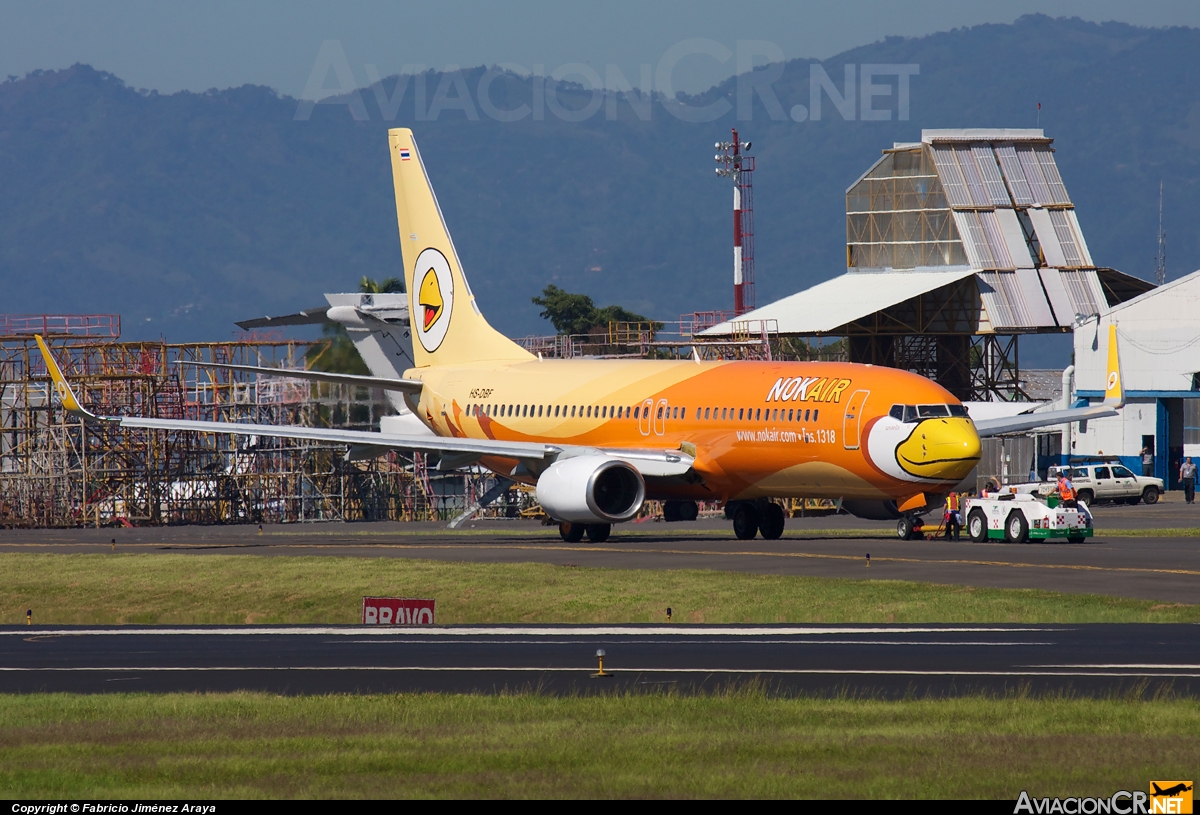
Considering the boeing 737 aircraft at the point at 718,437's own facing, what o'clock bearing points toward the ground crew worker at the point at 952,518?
The ground crew worker is roughly at 11 o'clock from the boeing 737 aircraft.

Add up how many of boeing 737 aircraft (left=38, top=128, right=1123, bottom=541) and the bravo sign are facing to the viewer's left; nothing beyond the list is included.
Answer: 0

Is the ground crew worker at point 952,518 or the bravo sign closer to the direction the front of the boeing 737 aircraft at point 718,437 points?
the ground crew worker

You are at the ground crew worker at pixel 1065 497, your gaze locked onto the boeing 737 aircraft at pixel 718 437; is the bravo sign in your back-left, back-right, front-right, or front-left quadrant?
front-left

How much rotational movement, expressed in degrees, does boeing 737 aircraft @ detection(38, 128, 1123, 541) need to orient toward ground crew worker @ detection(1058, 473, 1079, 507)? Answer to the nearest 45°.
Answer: approximately 45° to its left

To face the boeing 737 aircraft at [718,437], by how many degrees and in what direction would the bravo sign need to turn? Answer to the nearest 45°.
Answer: approximately 135° to its left

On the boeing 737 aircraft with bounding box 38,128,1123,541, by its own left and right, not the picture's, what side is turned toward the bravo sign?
right

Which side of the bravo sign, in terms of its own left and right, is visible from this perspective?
front

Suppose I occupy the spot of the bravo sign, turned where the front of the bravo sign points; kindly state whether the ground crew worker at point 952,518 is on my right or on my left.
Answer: on my left
